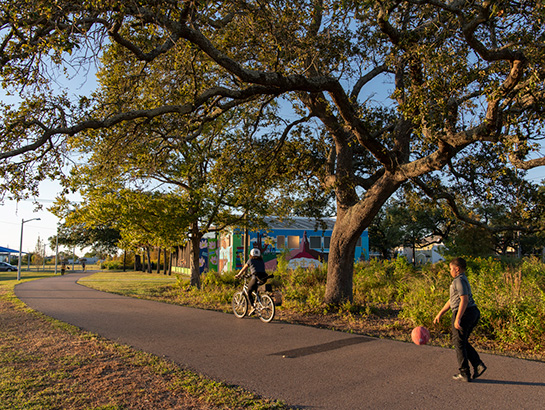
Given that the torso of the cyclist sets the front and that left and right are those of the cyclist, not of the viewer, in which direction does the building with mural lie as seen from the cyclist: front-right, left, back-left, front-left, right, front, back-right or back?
front-right
